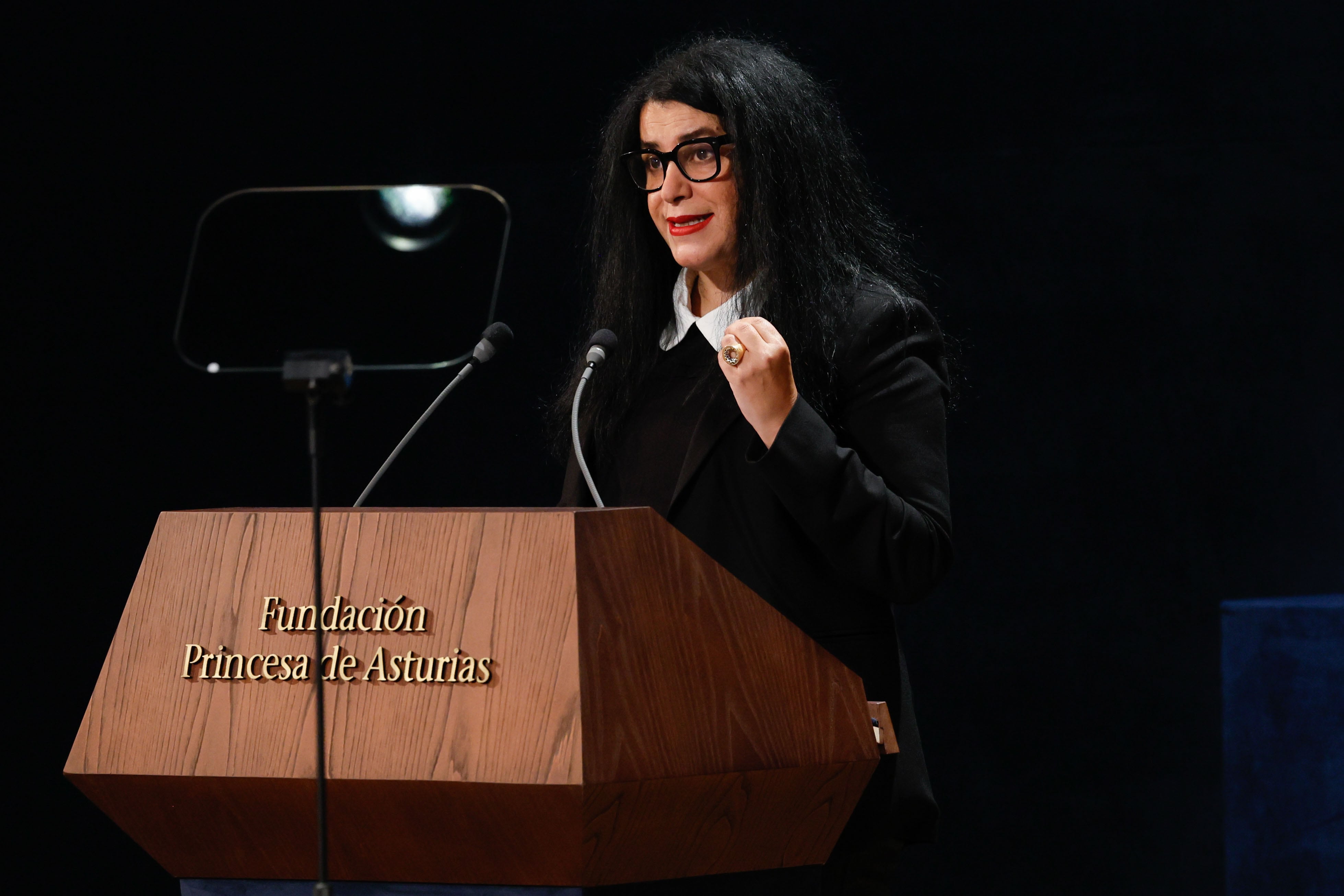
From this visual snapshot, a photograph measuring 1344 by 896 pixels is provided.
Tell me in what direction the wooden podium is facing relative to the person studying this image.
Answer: facing the viewer and to the left of the viewer

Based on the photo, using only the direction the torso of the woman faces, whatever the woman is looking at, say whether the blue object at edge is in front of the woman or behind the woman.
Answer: behind

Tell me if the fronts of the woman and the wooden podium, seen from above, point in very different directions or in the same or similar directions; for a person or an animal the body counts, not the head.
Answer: same or similar directions

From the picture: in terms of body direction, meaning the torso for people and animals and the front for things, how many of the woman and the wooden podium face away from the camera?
0

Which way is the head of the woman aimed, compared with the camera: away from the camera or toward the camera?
toward the camera

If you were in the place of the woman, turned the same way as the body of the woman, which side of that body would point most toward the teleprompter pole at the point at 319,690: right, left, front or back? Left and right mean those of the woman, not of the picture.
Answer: front

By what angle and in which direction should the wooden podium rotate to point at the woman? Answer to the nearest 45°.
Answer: approximately 180°
